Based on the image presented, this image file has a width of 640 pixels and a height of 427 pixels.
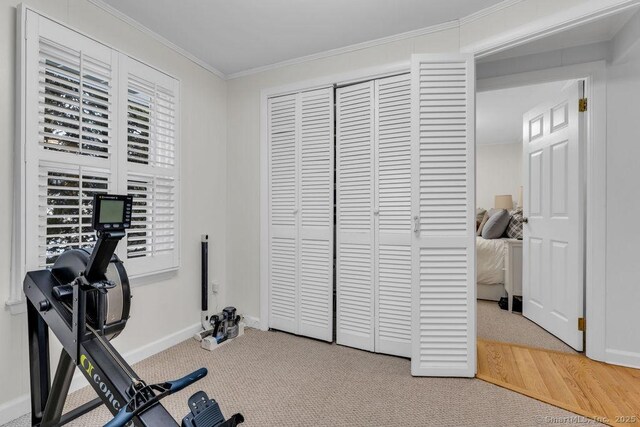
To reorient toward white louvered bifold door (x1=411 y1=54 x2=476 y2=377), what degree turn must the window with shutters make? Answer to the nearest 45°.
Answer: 0° — it already faces it

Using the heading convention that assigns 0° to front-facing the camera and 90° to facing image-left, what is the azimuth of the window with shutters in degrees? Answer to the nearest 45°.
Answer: approximately 315°

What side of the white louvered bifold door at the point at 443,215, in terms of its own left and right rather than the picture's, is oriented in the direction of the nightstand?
back

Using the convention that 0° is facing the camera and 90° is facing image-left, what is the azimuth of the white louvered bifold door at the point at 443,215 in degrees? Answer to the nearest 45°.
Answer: approximately 0°

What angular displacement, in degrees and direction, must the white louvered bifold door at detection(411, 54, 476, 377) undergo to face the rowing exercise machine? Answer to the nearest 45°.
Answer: approximately 45° to its right
